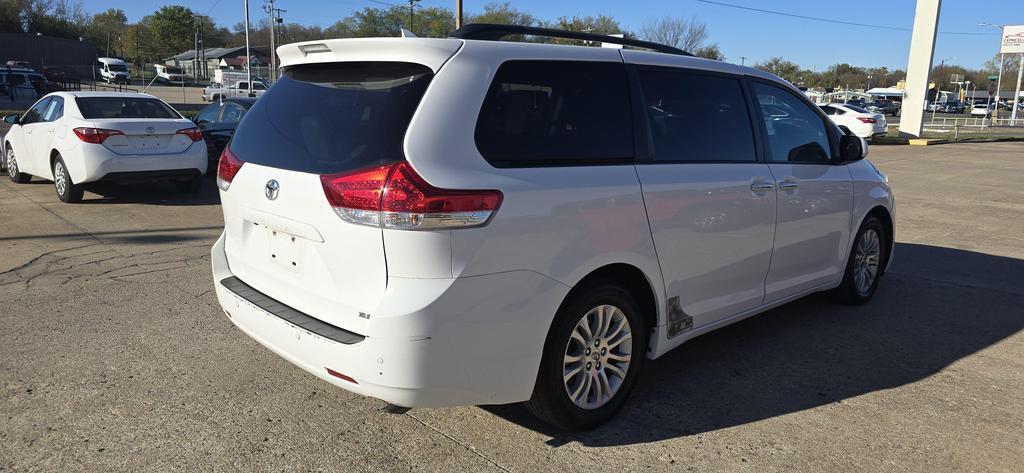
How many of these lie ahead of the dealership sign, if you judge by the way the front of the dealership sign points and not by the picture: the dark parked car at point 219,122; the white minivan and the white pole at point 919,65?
3

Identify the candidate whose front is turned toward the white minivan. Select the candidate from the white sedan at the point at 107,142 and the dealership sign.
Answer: the dealership sign

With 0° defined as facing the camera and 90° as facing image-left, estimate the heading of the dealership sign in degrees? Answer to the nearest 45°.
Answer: approximately 0°

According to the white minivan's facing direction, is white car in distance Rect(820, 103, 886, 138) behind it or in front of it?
in front

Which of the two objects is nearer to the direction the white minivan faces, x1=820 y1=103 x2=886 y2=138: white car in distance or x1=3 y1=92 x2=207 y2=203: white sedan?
the white car in distance

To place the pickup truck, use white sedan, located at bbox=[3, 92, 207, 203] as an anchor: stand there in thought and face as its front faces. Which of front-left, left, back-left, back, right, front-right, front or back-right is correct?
front-right

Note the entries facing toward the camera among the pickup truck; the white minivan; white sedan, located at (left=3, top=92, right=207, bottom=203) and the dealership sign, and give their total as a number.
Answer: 1

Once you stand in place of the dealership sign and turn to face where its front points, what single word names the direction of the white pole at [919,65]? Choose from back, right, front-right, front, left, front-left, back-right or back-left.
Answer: front

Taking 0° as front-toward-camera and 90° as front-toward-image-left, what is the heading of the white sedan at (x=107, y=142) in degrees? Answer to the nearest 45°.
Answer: approximately 135°

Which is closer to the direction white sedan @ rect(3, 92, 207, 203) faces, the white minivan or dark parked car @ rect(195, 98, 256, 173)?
the dark parked car

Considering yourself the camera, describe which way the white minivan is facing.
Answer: facing away from the viewer and to the right of the viewer
